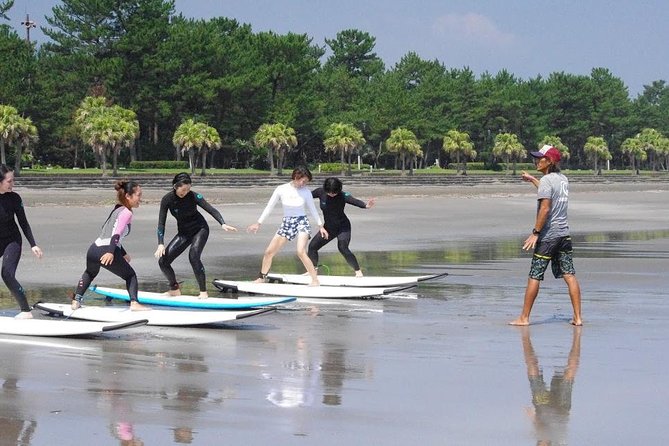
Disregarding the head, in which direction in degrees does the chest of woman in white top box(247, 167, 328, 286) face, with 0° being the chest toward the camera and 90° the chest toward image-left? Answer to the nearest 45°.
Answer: approximately 0°

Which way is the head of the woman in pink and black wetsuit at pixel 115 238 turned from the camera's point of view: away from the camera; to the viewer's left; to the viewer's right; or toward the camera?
to the viewer's right

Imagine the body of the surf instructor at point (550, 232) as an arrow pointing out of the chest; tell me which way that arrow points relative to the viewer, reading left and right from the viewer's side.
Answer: facing away from the viewer and to the left of the viewer

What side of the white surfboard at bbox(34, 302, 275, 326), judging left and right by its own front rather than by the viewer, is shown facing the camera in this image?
right

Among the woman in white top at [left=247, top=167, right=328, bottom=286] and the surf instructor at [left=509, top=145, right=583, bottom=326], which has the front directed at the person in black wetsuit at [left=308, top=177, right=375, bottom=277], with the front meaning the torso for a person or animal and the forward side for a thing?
the surf instructor

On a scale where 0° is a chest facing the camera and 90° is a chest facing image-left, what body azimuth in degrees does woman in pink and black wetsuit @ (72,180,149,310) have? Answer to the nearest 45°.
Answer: approximately 270°

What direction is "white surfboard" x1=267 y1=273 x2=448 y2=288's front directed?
to the viewer's right

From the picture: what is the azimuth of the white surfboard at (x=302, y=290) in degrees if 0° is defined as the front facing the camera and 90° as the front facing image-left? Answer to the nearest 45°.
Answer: approximately 270°
